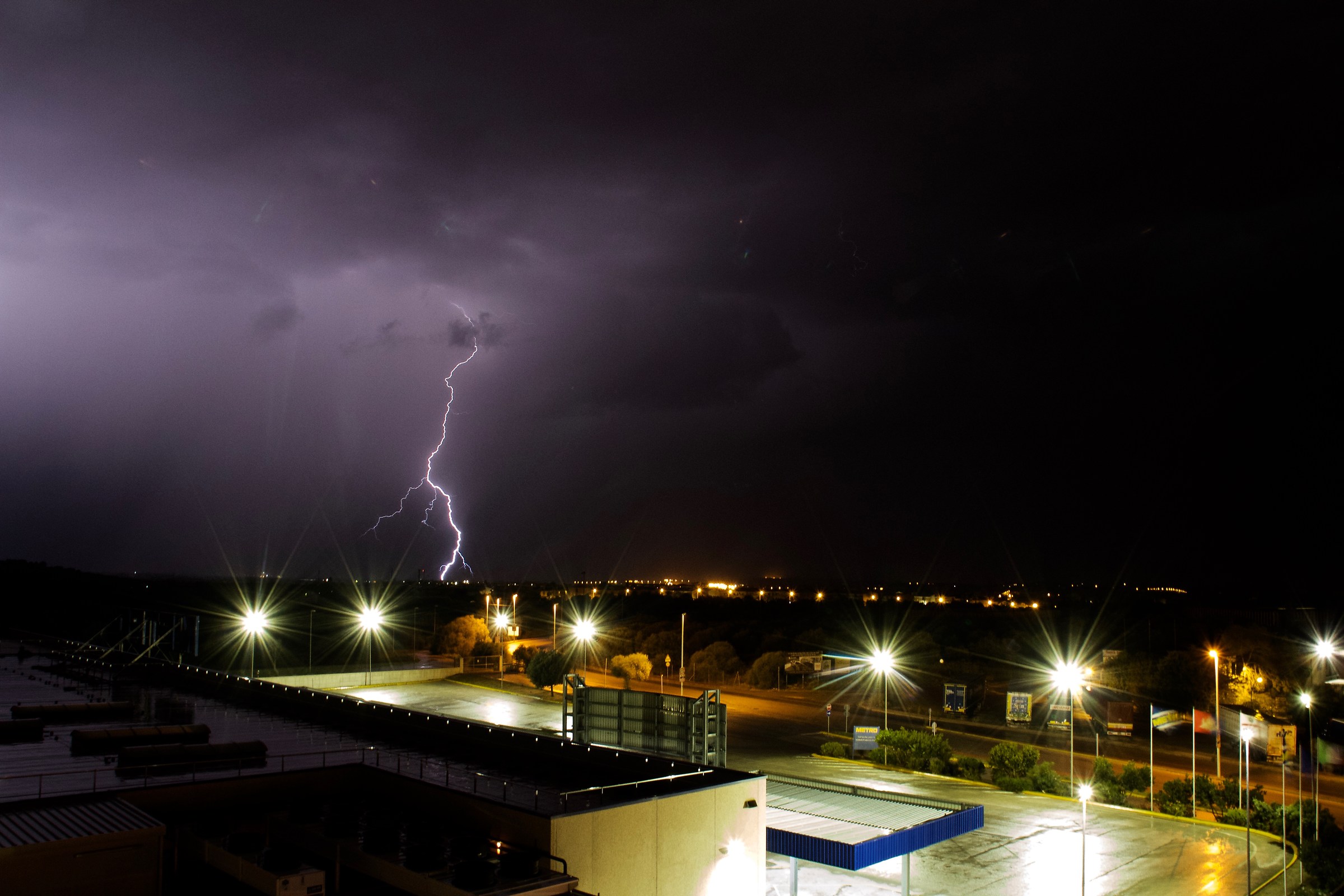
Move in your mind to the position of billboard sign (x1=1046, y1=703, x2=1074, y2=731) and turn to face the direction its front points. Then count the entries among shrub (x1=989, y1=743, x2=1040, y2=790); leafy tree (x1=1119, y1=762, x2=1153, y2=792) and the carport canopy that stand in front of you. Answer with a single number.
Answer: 3

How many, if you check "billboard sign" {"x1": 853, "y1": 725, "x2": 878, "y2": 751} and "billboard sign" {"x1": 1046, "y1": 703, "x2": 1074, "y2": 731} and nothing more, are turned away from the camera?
0

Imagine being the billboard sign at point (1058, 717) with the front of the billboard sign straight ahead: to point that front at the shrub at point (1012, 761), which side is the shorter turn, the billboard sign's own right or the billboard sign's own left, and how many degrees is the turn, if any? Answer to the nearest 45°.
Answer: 0° — it already faces it

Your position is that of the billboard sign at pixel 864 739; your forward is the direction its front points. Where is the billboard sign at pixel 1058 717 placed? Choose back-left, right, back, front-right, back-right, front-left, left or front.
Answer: back-left

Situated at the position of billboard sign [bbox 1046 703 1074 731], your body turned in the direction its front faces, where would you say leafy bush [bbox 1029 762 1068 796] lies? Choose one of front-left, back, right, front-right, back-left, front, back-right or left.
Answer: front

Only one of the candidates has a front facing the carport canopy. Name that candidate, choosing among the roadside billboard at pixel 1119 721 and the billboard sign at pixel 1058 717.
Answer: the billboard sign

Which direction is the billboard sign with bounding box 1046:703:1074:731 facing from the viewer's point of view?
toward the camera

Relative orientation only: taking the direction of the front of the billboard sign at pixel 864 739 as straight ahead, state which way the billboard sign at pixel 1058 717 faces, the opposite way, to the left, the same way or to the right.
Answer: the same way
